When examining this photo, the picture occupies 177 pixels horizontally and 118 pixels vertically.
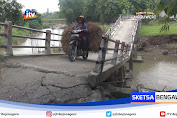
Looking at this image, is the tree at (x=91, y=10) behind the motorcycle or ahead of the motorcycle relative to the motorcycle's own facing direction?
behind

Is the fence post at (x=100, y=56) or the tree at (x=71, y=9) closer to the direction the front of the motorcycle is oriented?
the fence post

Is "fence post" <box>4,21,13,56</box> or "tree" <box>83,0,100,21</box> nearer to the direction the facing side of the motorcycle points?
the fence post

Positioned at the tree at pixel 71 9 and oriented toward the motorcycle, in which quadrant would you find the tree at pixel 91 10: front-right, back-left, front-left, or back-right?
front-left

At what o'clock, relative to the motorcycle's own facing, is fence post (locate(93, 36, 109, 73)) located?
The fence post is roughly at 10 o'clock from the motorcycle.

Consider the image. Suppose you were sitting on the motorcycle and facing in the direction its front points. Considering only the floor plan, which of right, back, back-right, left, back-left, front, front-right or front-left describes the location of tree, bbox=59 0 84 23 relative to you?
back-right

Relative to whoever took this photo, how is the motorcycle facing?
facing the viewer and to the left of the viewer

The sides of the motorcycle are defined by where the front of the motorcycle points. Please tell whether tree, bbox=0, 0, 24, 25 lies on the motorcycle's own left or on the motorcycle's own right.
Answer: on the motorcycle's own right
